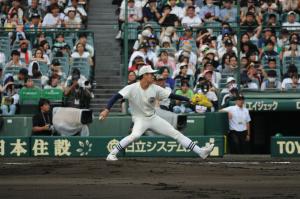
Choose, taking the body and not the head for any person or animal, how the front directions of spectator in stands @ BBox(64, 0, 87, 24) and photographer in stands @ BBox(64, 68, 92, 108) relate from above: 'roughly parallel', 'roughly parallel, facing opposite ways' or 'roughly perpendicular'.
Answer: roughly parallel

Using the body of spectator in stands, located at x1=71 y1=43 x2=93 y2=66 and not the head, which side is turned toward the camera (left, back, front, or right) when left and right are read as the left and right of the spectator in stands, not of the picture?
front

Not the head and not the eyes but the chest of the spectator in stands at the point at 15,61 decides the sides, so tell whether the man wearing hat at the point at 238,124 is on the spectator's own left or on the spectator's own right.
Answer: on the spectator's own left

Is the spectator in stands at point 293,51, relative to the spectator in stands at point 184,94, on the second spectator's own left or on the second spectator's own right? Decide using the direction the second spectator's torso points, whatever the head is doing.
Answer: on the second spectator's own left

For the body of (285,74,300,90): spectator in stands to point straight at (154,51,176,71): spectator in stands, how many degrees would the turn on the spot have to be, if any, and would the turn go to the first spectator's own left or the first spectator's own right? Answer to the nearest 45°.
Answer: approximately 90° to the first spectator's own right

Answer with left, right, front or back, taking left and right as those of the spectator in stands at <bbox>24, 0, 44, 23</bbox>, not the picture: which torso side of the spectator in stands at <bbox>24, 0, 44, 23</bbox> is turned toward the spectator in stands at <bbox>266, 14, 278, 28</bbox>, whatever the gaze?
left

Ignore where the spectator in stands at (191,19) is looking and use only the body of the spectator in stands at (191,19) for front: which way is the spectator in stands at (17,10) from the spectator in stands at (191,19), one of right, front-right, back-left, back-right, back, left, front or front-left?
right

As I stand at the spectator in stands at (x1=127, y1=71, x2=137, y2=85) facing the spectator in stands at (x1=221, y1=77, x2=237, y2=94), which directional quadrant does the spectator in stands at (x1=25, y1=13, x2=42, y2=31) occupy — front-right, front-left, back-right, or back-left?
back-left

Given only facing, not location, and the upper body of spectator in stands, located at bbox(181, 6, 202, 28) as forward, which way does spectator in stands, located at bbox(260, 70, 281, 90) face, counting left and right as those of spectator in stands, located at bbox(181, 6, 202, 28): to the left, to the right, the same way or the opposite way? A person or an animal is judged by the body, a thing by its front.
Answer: the same way

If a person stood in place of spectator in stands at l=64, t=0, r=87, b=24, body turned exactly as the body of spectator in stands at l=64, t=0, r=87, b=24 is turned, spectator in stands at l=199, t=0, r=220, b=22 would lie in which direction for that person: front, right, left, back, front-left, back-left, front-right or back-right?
left

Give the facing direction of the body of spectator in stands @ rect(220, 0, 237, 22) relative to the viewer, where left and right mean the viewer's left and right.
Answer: facing the viewer

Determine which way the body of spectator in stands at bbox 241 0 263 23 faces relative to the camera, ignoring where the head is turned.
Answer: toward the camera

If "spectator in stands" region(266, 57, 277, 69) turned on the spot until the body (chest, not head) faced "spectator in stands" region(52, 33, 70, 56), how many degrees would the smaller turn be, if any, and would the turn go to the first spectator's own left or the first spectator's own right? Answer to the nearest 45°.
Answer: approximately 90° to the first spectator's own right

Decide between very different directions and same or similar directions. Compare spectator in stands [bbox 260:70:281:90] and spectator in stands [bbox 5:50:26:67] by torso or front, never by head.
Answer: same or similar directions

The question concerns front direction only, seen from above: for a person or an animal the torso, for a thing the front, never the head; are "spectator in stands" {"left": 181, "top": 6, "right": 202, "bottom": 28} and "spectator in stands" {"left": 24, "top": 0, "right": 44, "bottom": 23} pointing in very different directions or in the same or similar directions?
same or similar directions
